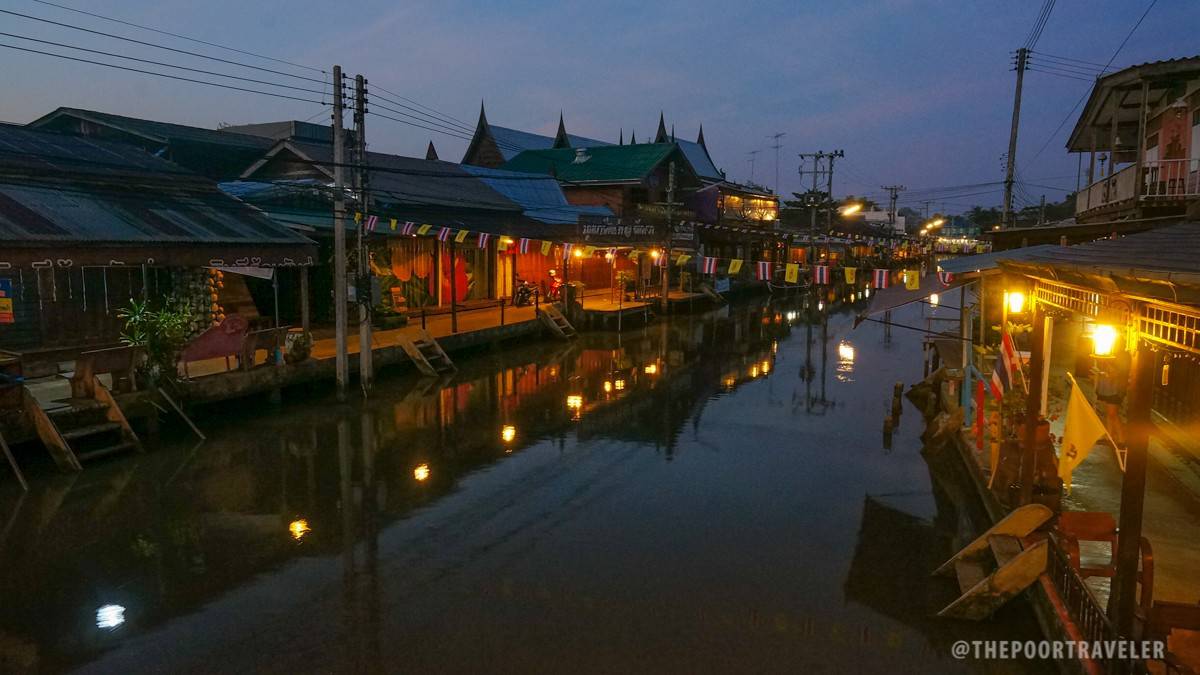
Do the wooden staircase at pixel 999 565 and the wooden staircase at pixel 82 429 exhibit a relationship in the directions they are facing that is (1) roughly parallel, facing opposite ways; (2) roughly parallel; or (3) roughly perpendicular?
roughly parallel, facing opposite ways

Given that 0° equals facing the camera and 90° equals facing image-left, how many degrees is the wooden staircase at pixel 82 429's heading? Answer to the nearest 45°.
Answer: approximately 315°

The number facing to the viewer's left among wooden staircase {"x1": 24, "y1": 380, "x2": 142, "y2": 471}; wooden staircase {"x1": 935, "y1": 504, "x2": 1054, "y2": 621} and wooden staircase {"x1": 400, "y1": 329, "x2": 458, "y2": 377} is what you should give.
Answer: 1

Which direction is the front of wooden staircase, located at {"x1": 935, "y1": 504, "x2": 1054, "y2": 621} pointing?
to the viewer's left

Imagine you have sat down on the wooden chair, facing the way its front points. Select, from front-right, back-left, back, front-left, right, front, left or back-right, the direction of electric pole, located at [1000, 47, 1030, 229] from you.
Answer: back-left

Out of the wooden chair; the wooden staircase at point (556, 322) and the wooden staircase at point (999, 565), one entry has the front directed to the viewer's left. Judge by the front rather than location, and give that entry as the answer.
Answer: the wooden staircase at point (999, 565)

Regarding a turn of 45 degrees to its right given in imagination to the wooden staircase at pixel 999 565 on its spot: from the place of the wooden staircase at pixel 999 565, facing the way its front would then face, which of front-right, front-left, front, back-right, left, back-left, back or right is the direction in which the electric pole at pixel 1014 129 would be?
front-right

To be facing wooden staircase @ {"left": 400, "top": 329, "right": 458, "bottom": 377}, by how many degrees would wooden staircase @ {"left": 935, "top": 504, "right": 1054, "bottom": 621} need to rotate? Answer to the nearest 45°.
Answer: approximately 45° to its right

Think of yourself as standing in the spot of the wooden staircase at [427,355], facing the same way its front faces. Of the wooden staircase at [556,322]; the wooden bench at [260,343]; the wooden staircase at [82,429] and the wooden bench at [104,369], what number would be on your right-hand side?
3

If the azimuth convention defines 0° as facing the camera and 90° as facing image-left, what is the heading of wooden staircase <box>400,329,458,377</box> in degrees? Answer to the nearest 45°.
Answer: approximately 315°

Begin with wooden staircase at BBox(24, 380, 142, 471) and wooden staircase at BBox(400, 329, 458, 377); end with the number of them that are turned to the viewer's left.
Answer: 0
